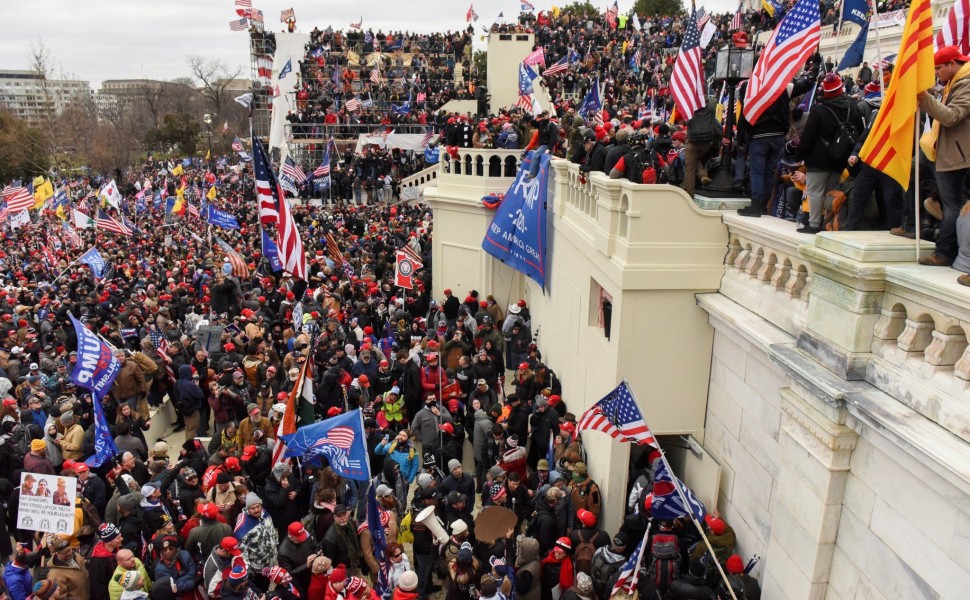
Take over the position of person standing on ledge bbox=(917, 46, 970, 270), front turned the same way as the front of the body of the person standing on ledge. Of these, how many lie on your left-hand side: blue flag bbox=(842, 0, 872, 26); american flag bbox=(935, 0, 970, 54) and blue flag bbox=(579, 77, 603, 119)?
0

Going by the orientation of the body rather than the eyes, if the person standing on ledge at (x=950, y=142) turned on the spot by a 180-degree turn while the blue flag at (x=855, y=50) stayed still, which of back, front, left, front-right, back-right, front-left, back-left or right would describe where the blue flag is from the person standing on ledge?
left

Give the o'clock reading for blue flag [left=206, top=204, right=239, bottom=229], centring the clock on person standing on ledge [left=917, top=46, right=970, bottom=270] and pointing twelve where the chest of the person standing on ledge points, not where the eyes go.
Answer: The blue flag is roughly at 1 o'clock from the person standing on ledge.

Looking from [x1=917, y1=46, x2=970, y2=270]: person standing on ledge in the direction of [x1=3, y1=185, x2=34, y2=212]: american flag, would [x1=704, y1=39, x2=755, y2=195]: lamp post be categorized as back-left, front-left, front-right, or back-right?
front-right

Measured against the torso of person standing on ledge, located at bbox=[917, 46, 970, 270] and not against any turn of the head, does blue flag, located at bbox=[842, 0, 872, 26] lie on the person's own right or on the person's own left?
on the person's own right

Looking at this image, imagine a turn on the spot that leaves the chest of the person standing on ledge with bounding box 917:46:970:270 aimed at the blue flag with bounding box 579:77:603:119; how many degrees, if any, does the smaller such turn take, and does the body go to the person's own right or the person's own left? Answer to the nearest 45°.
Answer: approximately 45° to the person's own right

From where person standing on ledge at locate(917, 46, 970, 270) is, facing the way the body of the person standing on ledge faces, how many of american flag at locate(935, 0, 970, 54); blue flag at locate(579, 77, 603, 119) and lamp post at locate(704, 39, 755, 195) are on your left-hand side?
0

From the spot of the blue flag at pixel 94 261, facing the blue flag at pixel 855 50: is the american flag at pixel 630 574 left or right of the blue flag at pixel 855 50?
right

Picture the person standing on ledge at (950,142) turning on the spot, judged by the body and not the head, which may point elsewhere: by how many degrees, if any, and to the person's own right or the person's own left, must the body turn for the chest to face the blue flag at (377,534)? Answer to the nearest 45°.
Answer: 0° — they already face it

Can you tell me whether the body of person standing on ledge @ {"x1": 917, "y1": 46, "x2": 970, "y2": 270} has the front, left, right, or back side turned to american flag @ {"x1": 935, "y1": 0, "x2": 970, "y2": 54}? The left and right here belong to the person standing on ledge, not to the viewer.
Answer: right

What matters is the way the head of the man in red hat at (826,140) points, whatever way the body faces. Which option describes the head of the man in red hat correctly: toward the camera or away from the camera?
away from the camera

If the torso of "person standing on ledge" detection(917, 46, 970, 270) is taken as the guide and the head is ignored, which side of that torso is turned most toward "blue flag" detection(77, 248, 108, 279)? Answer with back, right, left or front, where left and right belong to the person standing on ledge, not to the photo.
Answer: front

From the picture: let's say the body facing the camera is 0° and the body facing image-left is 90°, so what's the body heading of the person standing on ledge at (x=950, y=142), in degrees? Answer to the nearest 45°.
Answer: approximately 90°

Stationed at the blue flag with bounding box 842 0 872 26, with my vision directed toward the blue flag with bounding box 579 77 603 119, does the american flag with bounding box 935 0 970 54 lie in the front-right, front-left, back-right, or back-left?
back-left

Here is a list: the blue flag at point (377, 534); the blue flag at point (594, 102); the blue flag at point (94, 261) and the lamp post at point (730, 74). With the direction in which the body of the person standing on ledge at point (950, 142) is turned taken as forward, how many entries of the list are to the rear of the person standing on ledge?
0

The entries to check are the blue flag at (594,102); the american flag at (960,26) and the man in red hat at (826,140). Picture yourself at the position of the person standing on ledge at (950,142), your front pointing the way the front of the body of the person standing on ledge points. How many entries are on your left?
0
